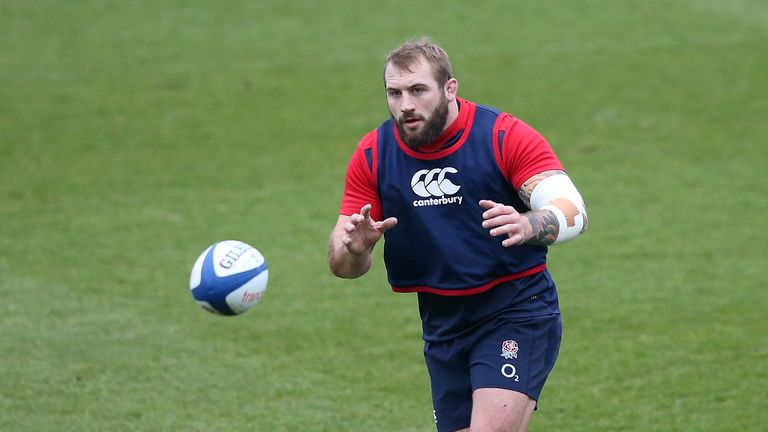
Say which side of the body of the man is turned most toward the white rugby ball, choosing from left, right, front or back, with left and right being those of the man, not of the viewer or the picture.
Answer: right

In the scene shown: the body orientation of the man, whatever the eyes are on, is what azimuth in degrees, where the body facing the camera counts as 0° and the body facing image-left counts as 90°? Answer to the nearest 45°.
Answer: approximately 45°

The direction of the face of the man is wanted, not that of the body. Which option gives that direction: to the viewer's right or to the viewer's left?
to the viewer's left
